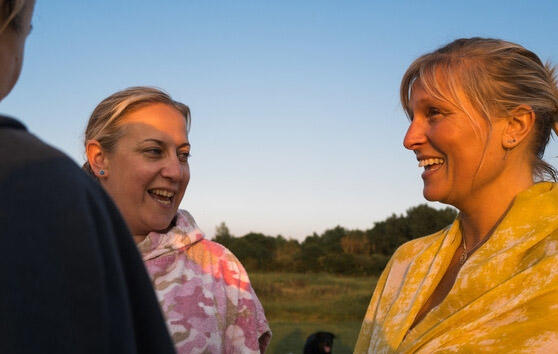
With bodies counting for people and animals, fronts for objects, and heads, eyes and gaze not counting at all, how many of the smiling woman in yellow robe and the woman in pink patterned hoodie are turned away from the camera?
0

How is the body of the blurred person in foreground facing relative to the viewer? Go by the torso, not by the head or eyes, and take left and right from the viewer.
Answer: facing away from the viewer and to the right of the viewer

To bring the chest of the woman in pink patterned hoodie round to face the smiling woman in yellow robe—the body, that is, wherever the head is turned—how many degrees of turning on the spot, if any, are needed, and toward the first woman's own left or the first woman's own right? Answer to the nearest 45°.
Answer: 0° — they already face them

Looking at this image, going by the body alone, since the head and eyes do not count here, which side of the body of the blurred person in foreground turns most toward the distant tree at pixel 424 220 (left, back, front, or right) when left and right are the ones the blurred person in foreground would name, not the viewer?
front

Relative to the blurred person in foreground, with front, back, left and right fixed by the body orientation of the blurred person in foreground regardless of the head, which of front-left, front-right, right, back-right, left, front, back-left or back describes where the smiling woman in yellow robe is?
front

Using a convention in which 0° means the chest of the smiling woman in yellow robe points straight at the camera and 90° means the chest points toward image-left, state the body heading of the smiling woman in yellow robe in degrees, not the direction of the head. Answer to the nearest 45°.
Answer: approximately 45°

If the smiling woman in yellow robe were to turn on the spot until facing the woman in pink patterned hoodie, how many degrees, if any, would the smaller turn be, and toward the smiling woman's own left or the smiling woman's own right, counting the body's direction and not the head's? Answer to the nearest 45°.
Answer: approximately 45° to the smiling woman's own right

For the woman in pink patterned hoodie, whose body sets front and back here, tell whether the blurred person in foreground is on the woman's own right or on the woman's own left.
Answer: on the woman's own right

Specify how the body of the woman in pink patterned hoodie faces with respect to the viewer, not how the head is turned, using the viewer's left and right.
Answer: facing the viewer and to the right of the viewer

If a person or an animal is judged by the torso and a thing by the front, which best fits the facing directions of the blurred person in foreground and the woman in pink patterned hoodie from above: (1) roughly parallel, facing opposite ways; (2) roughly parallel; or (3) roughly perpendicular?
roughly parallel, facing opposite ways

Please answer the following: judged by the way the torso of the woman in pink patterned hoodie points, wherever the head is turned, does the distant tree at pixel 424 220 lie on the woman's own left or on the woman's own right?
on the woman's own left

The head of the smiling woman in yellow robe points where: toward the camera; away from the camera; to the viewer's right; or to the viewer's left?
to the viewer's left

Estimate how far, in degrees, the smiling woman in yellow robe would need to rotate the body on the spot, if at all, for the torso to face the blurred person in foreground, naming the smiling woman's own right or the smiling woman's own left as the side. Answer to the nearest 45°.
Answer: approximately 45° to the smiling woman's own left

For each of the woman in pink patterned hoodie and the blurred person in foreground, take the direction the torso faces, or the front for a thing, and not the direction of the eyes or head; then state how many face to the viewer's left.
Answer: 0
